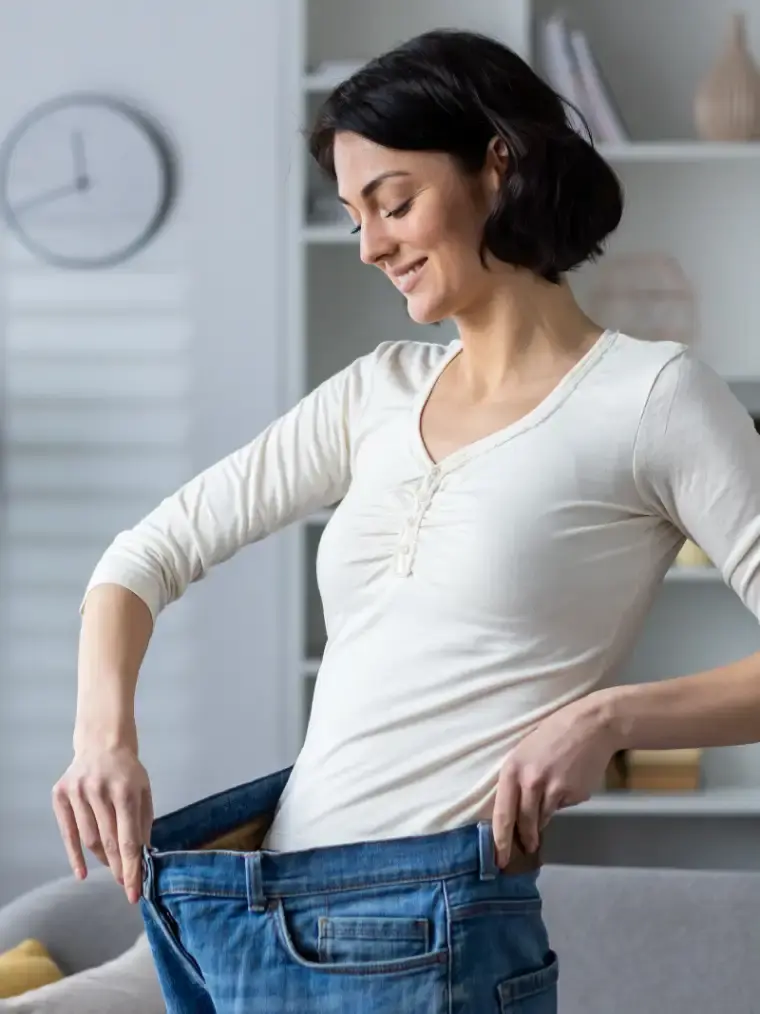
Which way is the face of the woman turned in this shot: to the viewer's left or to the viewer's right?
to the viewer's left

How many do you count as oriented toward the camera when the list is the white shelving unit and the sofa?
2

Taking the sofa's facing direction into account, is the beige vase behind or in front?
behind

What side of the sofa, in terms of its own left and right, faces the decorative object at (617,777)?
back

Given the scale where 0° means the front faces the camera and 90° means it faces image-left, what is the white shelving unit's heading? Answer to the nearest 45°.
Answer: approximately 0°

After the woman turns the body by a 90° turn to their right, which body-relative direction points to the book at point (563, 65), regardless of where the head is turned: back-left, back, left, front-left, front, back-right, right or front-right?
front-right

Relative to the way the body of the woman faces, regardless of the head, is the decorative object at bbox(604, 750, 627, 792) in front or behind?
behind

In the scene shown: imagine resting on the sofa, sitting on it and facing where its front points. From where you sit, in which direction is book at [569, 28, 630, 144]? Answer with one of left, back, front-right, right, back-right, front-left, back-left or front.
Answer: back

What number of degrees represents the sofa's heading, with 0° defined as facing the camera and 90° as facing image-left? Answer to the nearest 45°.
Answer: approximately 0°
